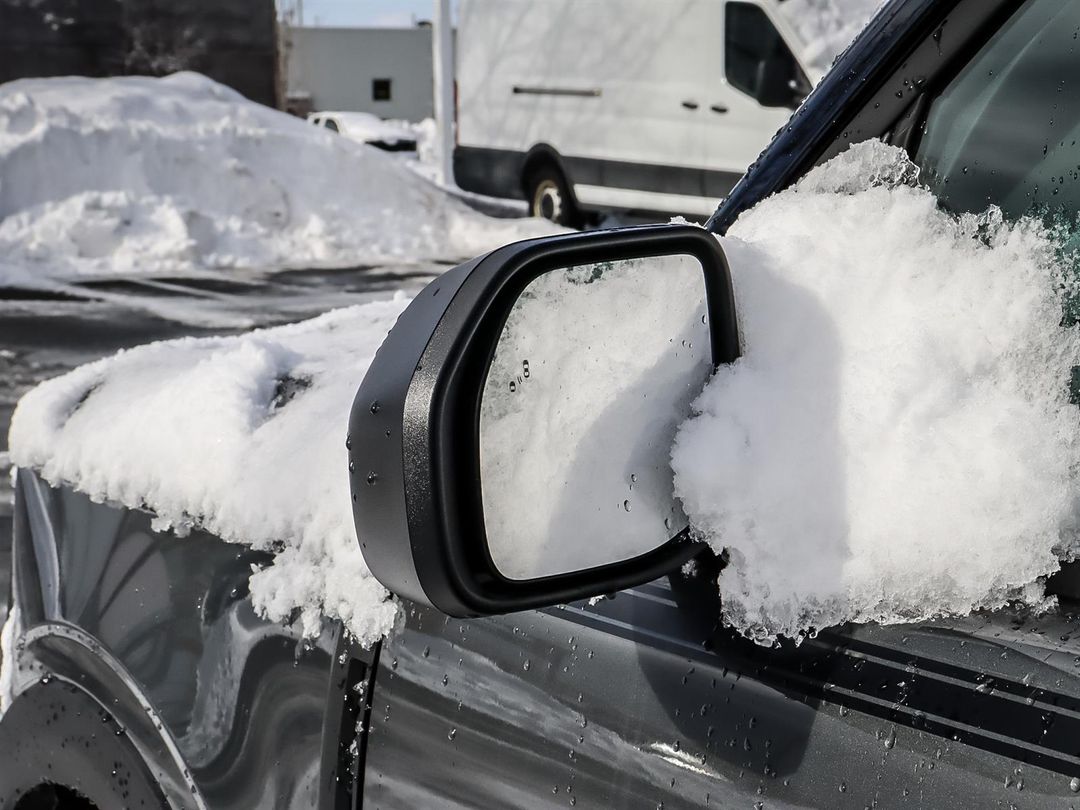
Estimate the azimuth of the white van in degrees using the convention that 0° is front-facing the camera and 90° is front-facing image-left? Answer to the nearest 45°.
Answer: approximately 315°

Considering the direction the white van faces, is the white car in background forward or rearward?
rearward
